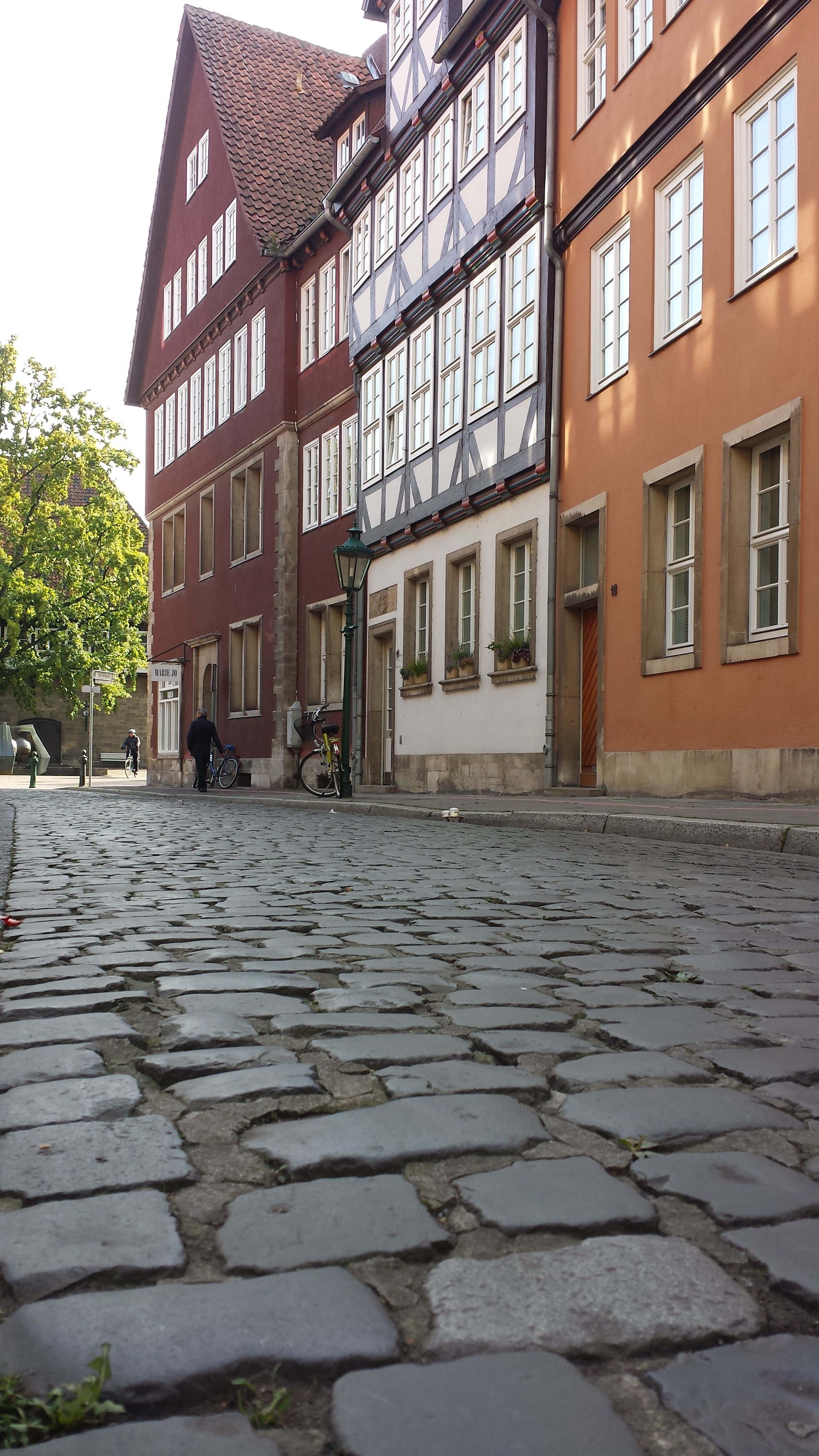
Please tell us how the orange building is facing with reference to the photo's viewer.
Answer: facing the viewer and to the left of the viewer

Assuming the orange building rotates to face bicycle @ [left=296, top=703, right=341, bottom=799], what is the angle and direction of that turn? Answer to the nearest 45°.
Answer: approximately 90° to its right

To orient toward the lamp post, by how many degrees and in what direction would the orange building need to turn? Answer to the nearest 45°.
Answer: approximately 90° to its right

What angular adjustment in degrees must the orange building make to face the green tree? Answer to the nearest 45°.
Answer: approximately 90° to its right

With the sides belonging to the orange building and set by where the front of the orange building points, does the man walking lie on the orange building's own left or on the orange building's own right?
on the orange building's own right
